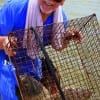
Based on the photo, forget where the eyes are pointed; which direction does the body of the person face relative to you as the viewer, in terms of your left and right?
facing the viewer and to the right of the viewer
